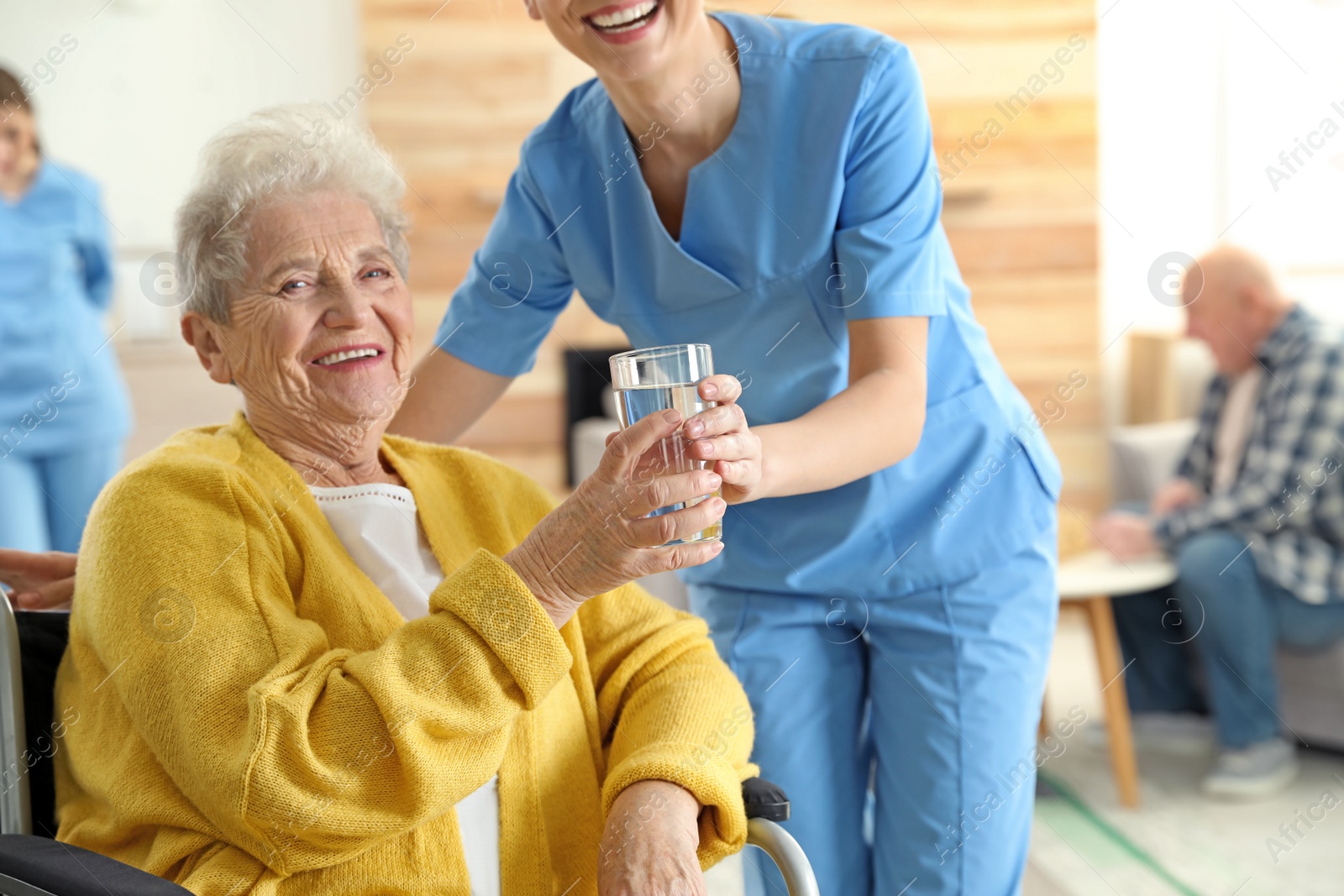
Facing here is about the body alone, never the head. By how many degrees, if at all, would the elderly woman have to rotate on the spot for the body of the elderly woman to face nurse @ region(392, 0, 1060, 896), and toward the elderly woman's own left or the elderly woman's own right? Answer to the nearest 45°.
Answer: approximately 45° to the elderly woman's own left

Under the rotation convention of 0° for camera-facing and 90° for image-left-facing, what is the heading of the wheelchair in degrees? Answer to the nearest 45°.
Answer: approximately 315°

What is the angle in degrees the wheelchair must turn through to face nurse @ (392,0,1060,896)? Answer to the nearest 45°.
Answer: approximately 45° to its left

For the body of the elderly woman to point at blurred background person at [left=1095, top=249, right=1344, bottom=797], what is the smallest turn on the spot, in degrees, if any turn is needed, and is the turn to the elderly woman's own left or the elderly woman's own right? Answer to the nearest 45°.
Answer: approximately 90° to the elderly woman's own left

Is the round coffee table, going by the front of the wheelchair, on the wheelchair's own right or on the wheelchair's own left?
on the wheelchair's own left

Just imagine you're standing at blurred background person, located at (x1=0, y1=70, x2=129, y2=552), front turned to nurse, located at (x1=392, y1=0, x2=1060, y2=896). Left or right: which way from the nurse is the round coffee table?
left

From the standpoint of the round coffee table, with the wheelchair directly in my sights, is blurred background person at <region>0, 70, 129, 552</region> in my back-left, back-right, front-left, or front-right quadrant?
front-right

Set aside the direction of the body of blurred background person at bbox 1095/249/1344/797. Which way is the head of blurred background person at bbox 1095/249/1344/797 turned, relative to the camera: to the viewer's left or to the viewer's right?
to the viewer's left

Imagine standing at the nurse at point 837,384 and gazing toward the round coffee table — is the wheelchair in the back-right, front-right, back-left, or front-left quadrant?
back-left

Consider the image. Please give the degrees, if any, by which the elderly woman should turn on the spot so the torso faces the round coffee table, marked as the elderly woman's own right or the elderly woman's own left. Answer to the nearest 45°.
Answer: approximately 90° to the elderly woman's own left
